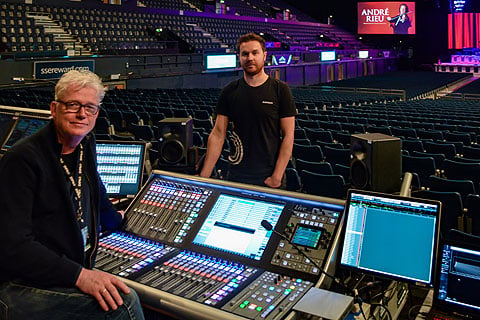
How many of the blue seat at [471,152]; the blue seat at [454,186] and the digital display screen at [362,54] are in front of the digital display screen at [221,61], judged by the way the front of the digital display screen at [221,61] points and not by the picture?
2

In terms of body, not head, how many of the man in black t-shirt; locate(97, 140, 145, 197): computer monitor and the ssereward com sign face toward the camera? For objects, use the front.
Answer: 3

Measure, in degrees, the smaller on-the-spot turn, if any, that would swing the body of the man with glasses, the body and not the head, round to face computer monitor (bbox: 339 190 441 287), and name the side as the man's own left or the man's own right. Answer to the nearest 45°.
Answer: approximately 45° to the man's own left

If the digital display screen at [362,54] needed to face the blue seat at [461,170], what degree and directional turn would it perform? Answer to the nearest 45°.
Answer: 0° — it already faces it

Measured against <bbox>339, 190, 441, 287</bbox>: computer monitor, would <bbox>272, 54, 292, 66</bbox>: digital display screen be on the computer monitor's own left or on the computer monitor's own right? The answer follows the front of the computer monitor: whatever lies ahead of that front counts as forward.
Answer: on the computer monitor's own right

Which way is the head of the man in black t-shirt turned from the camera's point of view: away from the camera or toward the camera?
toward the camera

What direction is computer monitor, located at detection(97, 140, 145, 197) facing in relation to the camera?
toward the camera

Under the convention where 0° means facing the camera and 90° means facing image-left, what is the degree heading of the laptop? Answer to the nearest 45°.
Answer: approximately 45°

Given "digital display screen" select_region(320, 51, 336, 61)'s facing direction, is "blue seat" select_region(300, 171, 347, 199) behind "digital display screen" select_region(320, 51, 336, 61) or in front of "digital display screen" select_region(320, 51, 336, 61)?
in front

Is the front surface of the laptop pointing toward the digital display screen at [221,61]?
no

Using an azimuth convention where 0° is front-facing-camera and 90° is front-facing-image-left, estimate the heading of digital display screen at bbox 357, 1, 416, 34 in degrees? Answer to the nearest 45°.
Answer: approximately 0°

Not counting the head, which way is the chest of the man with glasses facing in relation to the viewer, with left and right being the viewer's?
facing the viewer and to the right of the viewer

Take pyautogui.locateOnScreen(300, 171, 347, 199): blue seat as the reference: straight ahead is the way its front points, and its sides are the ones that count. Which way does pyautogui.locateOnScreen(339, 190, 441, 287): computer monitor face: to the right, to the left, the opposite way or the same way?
the opposite way

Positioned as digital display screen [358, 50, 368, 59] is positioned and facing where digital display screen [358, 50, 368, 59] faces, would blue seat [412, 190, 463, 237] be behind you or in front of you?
in front

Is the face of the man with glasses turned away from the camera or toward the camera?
toward the camera

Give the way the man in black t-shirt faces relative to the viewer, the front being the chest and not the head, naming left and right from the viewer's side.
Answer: facing the viewer

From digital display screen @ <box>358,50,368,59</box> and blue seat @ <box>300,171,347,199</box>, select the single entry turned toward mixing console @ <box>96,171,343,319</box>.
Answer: the digital display screen

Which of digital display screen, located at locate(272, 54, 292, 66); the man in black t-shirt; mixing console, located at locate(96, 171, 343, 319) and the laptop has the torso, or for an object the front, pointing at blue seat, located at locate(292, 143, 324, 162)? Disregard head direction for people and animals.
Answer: the digital display screen

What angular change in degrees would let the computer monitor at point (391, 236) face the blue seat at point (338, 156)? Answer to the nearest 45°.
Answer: approximately 135° to its right
